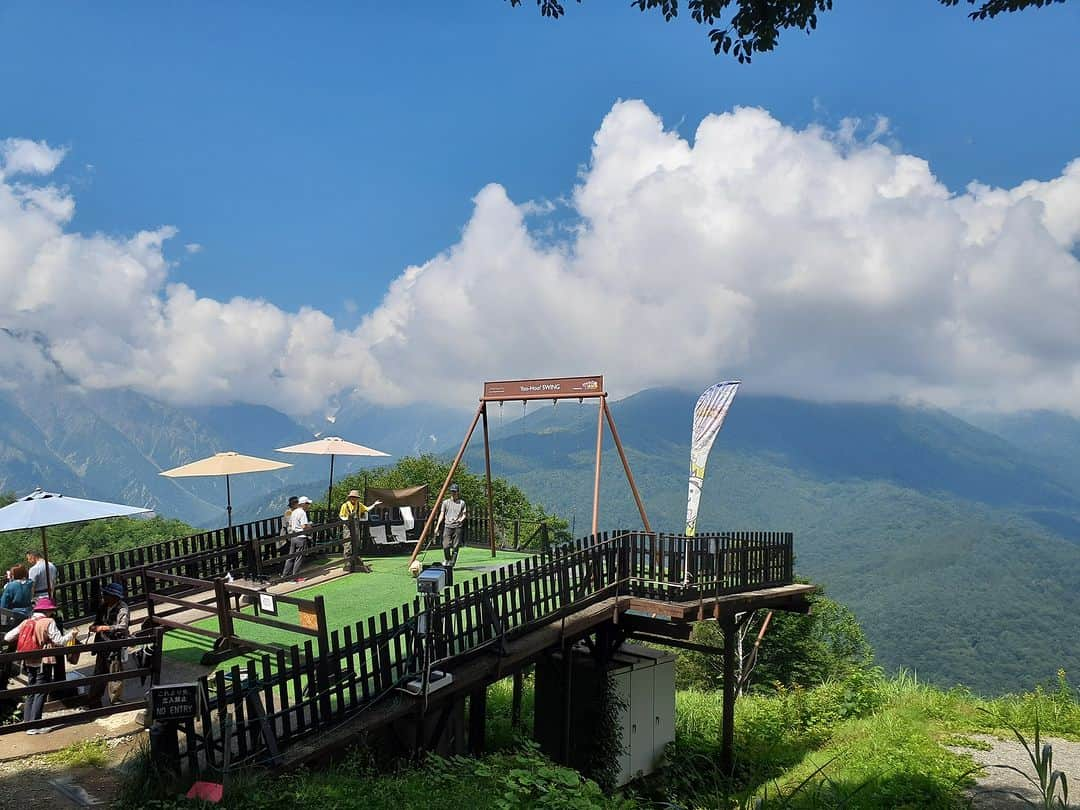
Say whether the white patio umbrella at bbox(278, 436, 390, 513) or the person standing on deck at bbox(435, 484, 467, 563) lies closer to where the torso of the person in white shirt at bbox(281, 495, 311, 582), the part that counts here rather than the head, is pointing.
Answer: the person standing on deck

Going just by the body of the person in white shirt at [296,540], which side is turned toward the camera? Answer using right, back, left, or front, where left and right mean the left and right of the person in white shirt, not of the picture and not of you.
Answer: right

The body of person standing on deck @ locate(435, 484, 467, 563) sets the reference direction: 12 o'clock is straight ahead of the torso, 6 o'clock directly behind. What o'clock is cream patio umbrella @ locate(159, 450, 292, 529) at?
The cream patio umbrella is roughly at 3 o'clock from the person standing on deck.

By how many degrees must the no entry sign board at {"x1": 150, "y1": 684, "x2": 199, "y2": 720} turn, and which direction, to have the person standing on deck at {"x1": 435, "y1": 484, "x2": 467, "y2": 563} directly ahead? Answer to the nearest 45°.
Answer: approximately 135° to its left

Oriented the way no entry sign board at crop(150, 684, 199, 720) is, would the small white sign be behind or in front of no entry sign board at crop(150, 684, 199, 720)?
behind

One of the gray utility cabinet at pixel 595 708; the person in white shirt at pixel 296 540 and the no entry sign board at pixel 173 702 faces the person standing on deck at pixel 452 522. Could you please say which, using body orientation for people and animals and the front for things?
the person in white shirt

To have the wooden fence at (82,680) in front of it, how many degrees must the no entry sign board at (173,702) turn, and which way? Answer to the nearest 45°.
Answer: approximately 135° to its right

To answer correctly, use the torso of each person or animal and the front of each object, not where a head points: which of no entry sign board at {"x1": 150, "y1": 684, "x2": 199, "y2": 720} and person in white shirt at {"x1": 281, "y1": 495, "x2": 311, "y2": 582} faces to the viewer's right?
the person in white shirt

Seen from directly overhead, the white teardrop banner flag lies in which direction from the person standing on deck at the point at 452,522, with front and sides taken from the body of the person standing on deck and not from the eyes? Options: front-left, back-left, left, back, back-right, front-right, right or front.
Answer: left

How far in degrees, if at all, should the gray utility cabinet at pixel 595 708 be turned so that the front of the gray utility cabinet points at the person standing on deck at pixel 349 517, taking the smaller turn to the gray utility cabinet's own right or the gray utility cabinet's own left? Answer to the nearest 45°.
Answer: approximately 180°

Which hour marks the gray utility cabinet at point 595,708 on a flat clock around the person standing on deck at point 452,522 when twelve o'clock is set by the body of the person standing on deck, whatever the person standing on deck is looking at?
The gray utility cabinet is roughly at 11 o'clock from the person standing on deck.
